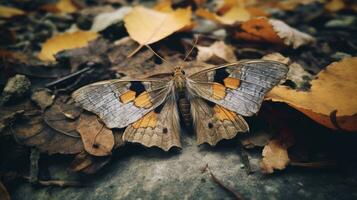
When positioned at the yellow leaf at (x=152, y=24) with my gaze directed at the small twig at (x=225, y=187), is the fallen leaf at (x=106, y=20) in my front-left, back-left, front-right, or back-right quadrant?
back-right

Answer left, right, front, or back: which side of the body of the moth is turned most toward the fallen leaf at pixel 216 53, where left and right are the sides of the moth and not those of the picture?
front

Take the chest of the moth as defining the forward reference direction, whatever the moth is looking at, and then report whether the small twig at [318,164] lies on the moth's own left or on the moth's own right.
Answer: on the moth's own right

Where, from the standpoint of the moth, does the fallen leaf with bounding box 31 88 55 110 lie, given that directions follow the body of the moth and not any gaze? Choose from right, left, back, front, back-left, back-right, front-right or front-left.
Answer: left

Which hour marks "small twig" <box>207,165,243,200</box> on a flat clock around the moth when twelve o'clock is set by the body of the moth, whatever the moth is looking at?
The small twig is roughly at 5 o'clock from the moth.

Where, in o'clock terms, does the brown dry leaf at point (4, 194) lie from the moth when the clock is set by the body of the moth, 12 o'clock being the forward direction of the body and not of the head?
The brown dry leaf is roughly at 8 o'clock from the moth.

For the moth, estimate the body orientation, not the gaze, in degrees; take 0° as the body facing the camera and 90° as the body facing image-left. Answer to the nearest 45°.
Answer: approximately 180°

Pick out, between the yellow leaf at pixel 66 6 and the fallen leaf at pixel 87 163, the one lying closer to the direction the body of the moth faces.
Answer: the yellow leaf

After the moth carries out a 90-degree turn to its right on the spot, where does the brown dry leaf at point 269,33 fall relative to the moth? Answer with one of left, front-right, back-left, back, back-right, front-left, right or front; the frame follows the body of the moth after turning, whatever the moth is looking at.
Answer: front-left

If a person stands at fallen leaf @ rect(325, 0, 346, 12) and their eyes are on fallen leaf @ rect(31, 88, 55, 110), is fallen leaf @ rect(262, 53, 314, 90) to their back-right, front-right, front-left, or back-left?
front-left

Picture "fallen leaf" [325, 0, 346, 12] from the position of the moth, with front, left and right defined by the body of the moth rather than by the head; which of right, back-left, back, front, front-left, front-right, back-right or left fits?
front-right

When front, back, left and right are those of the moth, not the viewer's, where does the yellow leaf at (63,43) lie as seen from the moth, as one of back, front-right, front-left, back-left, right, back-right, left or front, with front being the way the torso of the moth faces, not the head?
front-left

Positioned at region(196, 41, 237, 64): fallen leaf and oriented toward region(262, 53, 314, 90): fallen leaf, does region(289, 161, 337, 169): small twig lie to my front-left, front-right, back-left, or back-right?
front-right

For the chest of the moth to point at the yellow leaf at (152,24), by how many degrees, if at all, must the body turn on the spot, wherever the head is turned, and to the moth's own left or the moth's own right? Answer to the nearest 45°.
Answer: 0° — it already faces it

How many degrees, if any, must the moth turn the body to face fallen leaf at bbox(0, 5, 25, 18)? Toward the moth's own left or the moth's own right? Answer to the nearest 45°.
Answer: approximately 45° to the moth's own left

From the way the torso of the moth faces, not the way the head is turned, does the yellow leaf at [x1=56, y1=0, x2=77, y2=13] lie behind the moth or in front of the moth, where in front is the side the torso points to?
in front

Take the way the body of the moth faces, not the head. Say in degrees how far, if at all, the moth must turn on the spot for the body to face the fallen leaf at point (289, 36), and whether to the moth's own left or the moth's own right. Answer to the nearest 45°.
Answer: approximately 45° to the moth's own right

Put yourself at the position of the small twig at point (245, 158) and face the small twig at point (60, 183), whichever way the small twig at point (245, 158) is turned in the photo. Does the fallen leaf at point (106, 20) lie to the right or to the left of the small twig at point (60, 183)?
right

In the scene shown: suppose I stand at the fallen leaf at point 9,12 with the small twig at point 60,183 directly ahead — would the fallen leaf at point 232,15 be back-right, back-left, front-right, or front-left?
front-left

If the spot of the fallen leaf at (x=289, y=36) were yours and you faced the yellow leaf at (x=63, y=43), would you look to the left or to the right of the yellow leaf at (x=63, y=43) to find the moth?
left

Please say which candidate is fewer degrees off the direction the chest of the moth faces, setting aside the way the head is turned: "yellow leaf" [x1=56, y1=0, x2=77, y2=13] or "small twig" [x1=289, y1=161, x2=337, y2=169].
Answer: the yellow leaf
